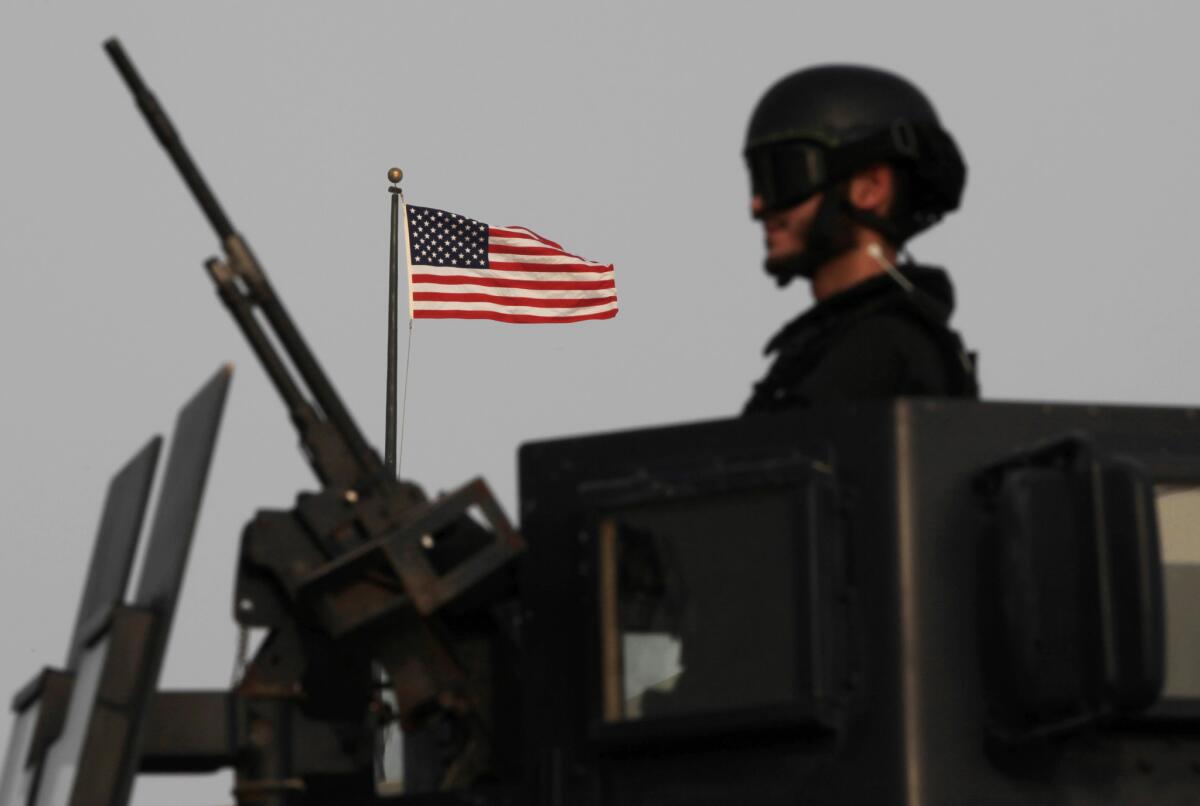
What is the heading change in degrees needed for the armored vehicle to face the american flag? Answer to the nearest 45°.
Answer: approximately 90° to its right

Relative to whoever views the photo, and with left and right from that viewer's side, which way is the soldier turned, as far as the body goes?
facing to the left of the viewer

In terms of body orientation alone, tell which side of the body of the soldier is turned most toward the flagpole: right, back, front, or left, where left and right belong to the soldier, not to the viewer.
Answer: right

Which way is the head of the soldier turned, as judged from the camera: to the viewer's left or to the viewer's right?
to the viewer's left

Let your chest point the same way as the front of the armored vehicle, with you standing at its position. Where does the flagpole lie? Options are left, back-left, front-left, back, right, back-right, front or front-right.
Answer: right

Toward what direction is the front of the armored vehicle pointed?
to the viewer's left

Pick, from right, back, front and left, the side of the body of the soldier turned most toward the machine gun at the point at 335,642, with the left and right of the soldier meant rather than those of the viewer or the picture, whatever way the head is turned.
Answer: front

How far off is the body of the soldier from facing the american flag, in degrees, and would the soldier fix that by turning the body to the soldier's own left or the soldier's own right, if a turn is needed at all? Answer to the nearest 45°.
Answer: approximately 90° to the soldier's own right
